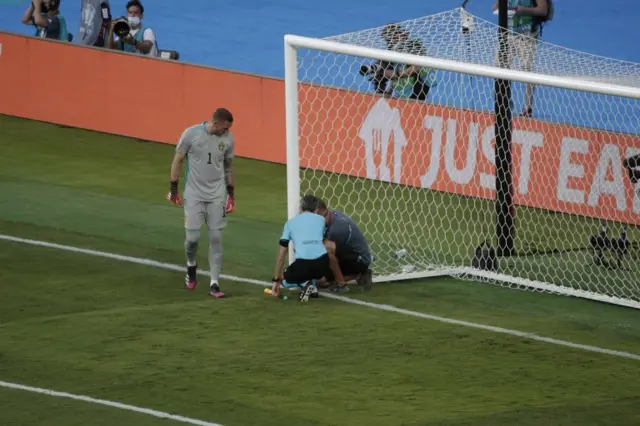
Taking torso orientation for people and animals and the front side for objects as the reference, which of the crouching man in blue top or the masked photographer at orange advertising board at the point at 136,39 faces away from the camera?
the crouching man in blue top

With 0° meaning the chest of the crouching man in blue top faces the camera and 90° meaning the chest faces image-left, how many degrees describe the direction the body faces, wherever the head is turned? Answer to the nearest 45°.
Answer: approximately 180°

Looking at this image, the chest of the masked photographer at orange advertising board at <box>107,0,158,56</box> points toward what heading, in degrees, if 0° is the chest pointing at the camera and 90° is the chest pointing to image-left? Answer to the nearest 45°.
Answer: approximately 45°

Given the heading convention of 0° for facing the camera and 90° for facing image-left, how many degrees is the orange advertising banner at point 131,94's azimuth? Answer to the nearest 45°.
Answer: approximately 45°

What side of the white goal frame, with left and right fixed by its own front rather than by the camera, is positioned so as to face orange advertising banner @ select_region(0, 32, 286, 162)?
right

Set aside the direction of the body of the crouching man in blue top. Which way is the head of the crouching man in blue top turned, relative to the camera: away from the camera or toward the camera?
away from the camera
